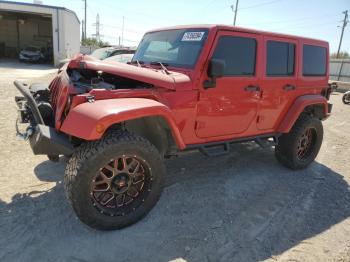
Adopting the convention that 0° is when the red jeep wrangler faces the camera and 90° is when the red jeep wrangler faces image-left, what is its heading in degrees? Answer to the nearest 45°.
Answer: approximately 45°

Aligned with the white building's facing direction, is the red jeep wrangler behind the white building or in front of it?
in front

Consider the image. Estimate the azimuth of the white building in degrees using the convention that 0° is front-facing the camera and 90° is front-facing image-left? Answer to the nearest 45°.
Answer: approximately 0°

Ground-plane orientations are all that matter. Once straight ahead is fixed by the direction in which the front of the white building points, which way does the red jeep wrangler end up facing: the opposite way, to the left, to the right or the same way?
to the right

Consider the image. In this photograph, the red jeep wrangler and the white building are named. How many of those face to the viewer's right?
0

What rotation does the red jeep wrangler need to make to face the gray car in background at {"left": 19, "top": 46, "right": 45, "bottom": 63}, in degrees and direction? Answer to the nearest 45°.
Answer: approximately 90° to its right

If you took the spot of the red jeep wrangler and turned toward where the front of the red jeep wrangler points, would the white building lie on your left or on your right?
on your right
